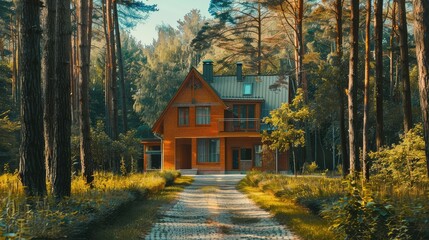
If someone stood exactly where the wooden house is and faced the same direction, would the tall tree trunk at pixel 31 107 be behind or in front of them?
in front

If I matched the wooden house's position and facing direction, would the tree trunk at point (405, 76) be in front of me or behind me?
in front

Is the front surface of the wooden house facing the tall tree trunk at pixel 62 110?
yes

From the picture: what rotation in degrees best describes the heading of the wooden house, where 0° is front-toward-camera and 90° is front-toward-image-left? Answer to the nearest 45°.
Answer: approximately 0°

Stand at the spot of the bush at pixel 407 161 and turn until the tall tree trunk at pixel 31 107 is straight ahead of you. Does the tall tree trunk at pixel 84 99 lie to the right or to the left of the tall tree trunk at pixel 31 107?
right

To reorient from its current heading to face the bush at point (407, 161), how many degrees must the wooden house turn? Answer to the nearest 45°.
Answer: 0° — it already faces it

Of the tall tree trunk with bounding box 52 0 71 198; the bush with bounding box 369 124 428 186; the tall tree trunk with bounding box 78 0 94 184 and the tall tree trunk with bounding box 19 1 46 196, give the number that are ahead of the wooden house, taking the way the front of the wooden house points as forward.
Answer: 4
